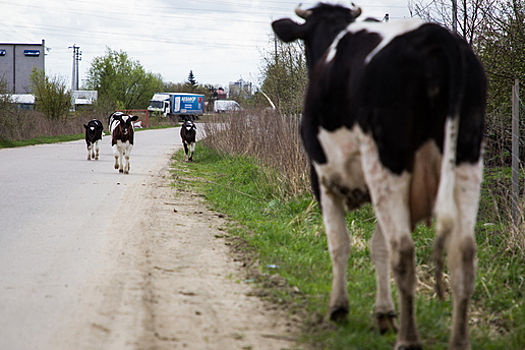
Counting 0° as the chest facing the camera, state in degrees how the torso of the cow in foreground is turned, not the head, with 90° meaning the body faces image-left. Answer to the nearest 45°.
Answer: approximately 135°

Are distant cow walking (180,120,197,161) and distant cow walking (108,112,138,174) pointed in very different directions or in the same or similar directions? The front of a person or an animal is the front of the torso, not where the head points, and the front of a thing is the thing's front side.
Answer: same or similar directions

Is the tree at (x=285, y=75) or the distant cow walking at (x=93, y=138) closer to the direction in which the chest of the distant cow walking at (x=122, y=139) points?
the tree

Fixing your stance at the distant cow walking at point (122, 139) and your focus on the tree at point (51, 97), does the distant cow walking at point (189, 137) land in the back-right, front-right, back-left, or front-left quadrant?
front-right

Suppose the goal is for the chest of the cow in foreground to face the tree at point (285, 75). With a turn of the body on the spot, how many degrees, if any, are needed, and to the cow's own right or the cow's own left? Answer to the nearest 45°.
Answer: approximately 45° to the cow's own right
